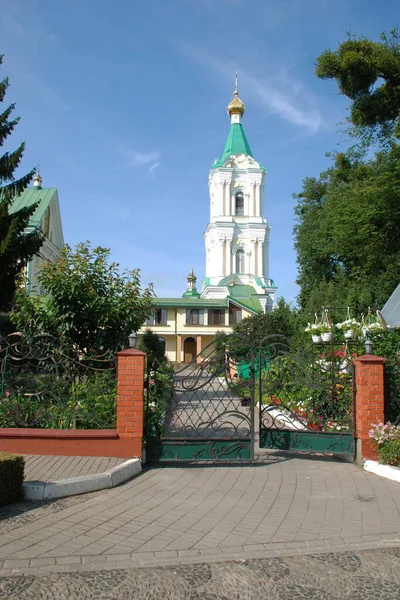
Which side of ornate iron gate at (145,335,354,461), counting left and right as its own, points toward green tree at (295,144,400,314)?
back

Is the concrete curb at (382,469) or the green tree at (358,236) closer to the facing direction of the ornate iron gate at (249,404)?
the concrete curb

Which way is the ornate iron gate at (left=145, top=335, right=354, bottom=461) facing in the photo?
toward the camera

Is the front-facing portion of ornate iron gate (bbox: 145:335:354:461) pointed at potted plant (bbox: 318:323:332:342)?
no

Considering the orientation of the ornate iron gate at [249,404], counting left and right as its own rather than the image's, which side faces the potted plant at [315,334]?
back

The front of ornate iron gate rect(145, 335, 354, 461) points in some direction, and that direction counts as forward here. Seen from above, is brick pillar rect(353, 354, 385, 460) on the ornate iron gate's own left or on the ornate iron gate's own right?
on the ornate iron gate's own left

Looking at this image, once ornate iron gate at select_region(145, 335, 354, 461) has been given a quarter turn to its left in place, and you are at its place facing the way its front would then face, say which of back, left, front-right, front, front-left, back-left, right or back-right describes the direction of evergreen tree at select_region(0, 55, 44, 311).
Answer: back-left

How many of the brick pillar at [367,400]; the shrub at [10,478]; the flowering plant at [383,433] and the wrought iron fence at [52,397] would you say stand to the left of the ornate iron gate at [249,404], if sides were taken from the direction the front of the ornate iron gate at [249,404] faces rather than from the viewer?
2

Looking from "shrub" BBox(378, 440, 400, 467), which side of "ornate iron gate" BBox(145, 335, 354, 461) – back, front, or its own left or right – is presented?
left

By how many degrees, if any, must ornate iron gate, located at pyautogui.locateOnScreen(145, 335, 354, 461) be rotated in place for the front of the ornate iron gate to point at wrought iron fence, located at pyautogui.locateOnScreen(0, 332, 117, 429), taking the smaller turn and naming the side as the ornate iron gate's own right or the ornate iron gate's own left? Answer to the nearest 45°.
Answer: approximately 90° to the ornate iron gate's own right

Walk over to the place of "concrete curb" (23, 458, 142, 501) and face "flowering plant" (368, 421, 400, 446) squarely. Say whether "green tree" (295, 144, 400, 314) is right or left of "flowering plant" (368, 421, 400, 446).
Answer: left

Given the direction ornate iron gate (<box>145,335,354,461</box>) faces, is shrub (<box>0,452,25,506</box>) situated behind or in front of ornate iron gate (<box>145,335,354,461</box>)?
in front

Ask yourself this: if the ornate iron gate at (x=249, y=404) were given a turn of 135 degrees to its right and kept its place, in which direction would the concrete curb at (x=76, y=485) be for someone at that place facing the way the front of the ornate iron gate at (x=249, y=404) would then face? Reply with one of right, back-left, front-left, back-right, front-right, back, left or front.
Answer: left

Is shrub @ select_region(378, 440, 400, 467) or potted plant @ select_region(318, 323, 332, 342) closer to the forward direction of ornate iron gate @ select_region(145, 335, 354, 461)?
the shrub

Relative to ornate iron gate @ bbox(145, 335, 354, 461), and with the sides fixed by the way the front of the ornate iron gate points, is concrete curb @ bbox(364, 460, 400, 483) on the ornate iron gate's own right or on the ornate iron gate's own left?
on the ornate iron gate's own left
